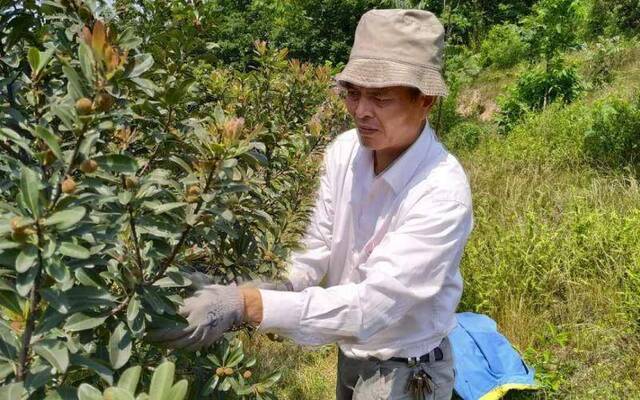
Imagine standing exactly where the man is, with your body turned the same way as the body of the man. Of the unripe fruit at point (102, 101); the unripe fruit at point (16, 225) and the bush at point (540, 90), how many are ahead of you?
2

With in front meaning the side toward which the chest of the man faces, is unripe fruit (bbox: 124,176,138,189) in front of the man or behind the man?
in front

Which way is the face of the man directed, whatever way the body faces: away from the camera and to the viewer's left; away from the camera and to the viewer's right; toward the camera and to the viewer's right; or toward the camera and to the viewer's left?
toward the camera and to the viewer's left

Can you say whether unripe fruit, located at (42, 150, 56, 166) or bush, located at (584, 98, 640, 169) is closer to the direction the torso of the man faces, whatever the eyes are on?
the unripe fruit

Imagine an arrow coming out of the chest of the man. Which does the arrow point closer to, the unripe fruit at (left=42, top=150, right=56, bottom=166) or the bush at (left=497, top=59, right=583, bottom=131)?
the unripe fruit

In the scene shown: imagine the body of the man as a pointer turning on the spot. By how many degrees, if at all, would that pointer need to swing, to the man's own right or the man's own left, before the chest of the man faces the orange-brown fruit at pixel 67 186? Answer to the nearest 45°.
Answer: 0° — they already face it

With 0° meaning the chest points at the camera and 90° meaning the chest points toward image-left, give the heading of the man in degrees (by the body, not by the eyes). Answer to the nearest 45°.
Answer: approximately 45°

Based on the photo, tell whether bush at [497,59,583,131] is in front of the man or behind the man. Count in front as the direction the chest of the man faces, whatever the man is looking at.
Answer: behind

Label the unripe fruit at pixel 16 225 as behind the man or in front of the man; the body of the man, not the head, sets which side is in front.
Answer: in front

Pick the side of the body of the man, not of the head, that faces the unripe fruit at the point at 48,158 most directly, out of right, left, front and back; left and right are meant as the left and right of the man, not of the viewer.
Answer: front

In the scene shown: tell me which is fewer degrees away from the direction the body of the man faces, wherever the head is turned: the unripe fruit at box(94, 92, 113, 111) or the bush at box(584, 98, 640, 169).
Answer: the unripe fruit

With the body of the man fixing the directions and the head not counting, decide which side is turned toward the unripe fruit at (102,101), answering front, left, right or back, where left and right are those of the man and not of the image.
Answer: front
